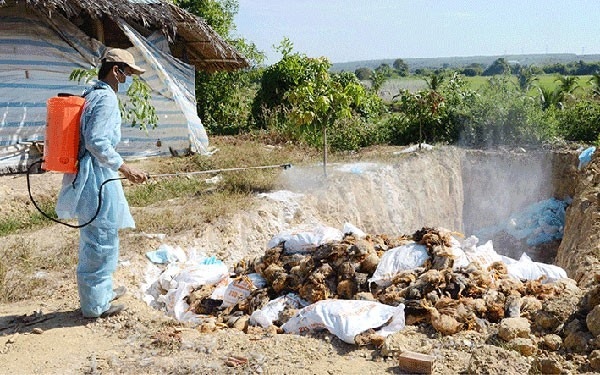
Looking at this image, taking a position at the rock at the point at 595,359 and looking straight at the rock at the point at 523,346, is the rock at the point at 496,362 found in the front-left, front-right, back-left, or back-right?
front-left

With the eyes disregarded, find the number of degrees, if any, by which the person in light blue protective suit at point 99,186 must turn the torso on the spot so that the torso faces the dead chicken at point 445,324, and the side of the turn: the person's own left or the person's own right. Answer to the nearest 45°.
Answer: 0° — they already face it

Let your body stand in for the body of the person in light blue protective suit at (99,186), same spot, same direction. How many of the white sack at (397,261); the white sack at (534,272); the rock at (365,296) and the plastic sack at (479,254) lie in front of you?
4

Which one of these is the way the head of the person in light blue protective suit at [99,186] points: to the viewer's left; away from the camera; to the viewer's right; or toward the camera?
to the viewer's right

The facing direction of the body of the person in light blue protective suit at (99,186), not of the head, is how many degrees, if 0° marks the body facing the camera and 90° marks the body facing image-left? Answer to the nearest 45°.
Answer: approximately 270°

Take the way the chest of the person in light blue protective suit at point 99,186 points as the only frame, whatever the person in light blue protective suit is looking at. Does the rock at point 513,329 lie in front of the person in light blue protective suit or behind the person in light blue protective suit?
in front

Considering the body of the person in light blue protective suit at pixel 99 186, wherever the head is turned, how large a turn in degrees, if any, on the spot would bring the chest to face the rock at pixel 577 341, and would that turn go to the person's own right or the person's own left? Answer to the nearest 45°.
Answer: approximately 45° to the person's own right

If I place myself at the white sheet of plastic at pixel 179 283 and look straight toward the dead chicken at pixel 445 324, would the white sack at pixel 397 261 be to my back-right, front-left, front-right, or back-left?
front-left

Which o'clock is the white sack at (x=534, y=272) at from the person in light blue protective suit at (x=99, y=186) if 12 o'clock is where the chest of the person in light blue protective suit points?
The white sack is roughly at 12 o'clock from the person in light blue protective suit.

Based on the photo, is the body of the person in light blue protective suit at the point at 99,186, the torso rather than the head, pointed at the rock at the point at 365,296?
yes

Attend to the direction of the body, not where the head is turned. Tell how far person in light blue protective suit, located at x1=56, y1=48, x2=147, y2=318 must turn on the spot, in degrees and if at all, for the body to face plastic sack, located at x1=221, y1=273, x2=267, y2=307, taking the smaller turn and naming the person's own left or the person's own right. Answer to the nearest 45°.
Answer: approximately 45° to the person's own left

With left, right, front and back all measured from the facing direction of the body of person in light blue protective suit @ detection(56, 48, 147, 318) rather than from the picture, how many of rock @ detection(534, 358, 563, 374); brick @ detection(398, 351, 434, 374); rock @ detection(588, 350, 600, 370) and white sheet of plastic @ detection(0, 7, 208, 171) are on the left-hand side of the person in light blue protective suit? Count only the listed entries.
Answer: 1

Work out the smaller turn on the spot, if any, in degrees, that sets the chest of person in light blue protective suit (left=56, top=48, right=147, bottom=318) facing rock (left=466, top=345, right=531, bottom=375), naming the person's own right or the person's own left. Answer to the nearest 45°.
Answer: approximately 45° to the person's own right

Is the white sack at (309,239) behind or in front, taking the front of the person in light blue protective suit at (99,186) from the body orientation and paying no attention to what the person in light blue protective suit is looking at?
in front

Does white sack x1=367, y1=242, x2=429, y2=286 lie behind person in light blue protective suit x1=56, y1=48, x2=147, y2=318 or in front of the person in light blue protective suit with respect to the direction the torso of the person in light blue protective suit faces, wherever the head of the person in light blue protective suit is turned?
in front

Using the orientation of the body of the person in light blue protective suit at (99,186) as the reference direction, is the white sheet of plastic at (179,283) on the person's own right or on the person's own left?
on the person's own left
